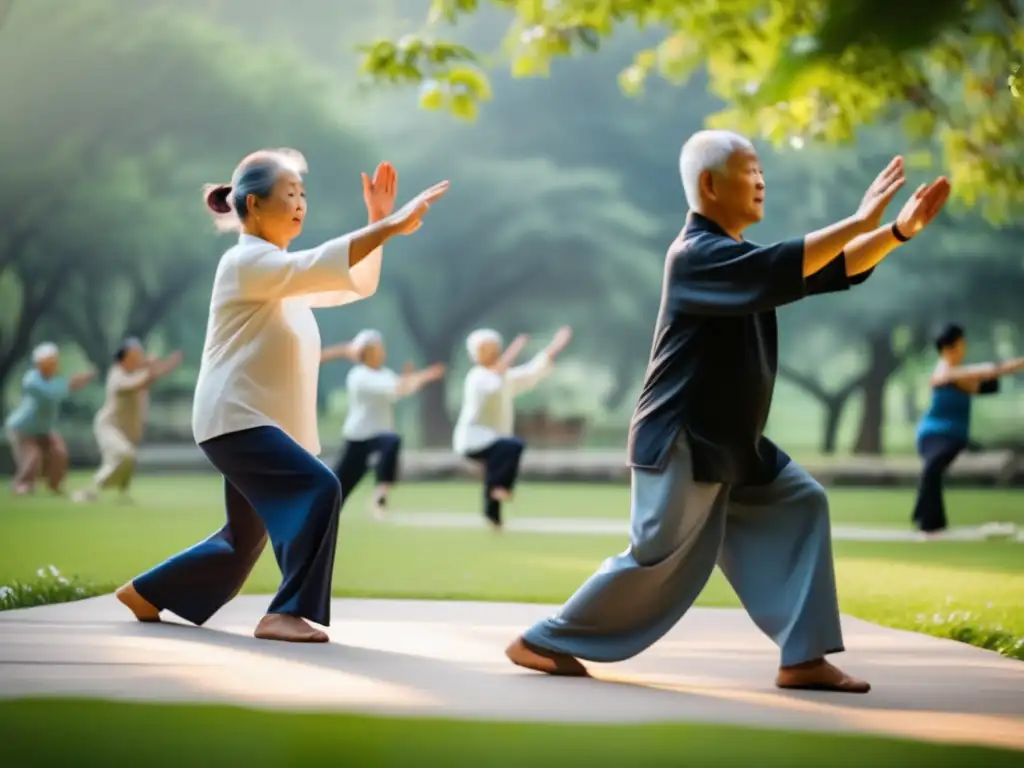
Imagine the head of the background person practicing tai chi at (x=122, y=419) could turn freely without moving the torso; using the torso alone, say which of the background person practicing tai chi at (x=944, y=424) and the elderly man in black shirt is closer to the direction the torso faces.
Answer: the background person practicing tai chi

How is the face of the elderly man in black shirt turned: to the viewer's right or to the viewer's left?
to the viewer's right

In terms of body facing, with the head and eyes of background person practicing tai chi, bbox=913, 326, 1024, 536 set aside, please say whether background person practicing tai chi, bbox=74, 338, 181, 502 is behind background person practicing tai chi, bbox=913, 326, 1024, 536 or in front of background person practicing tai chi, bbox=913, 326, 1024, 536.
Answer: behind

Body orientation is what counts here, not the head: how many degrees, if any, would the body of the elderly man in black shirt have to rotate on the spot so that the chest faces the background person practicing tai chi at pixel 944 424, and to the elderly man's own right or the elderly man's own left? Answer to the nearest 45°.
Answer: approximately 90° to the elderly man's own left

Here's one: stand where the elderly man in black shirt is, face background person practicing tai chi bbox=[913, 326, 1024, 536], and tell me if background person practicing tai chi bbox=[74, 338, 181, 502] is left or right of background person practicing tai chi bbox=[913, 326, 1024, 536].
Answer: left

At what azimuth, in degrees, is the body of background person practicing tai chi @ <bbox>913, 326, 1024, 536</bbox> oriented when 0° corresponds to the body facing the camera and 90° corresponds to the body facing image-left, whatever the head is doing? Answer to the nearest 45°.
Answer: approximately 270°

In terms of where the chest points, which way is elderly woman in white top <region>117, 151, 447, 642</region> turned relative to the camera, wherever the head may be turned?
to the viewer's right

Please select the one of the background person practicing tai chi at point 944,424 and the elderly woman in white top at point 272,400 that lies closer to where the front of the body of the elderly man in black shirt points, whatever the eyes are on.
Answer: the background person practicing tai chi

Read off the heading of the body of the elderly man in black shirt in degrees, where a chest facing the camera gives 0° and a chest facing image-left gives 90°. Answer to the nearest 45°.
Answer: approximately 270°

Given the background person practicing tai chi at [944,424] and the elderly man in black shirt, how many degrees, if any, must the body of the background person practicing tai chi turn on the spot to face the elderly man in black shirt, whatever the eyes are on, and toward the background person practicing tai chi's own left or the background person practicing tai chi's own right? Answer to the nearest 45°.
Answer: approximately 90° to the background person practicing tai chi's own right

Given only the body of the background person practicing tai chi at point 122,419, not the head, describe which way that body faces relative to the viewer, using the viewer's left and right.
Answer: facing to the right of the viewer
